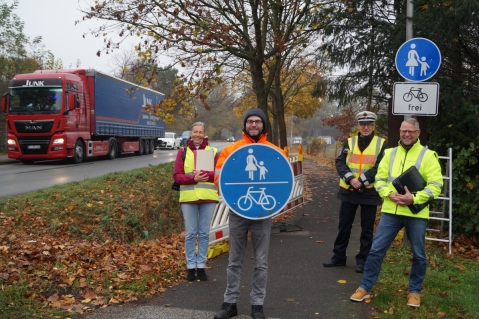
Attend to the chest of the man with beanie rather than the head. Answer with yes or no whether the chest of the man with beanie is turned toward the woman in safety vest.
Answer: no

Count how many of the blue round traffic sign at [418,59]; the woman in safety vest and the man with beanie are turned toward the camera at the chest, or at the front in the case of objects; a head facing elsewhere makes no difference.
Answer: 3

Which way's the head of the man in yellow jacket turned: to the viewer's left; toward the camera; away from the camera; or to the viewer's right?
toward the camera

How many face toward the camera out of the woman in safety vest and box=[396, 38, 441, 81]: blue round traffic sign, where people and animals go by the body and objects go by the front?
2

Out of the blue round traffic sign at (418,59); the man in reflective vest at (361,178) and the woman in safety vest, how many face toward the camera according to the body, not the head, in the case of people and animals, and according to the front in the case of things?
3

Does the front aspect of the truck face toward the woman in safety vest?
no

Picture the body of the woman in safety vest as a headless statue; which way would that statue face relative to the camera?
toward the camera

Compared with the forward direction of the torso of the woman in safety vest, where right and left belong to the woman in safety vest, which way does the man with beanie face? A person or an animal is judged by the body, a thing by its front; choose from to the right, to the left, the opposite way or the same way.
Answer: the same way

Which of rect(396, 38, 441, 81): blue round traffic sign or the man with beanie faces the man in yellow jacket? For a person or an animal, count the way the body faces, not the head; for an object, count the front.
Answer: the blue round traffic sign

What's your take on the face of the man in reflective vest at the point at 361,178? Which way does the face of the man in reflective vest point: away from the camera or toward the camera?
toward the camera

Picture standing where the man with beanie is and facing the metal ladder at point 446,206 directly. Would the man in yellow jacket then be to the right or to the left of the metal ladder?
right

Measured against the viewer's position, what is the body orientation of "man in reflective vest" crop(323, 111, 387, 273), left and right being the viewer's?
facing the viewer

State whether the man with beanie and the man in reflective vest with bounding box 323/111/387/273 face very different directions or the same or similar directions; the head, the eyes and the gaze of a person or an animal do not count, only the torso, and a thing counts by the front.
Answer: same or similar directions

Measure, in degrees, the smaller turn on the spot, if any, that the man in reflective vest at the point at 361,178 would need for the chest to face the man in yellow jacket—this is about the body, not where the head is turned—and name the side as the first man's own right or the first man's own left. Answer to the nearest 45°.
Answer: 0° — they already face them

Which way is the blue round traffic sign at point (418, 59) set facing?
toward the camera

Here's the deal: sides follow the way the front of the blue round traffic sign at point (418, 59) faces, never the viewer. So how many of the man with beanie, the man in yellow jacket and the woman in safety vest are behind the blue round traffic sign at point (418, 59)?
0

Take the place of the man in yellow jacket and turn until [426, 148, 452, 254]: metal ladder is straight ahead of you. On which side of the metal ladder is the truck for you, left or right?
left

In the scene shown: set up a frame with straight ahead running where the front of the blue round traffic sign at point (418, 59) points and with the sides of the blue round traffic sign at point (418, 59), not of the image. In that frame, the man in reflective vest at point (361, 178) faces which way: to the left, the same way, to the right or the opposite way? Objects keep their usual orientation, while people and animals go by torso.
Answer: the same way
